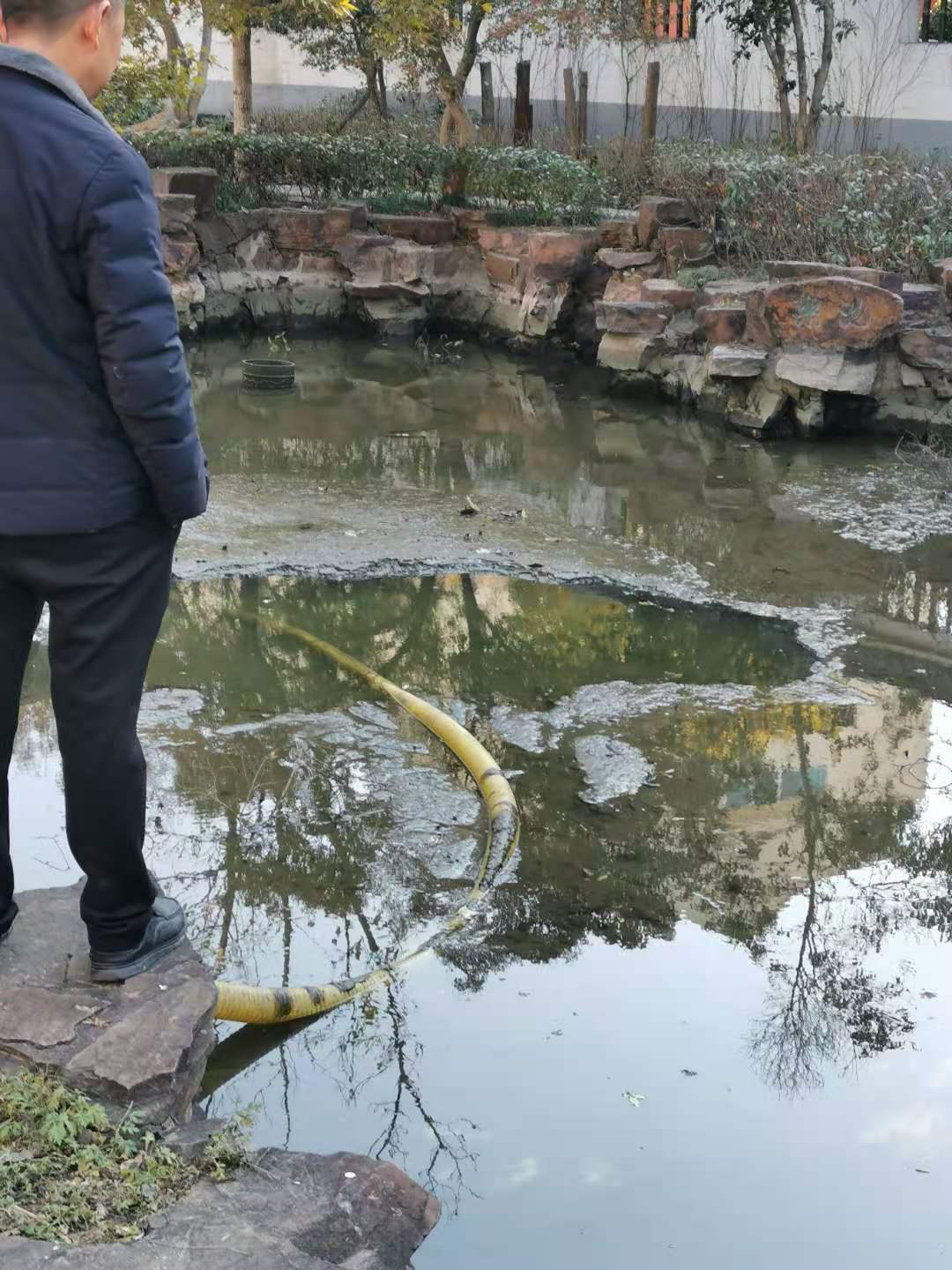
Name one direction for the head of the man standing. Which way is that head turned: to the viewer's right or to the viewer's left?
to the viewer's right

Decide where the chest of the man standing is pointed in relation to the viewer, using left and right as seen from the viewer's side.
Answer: facing away from the viewer and to the right of the viewer

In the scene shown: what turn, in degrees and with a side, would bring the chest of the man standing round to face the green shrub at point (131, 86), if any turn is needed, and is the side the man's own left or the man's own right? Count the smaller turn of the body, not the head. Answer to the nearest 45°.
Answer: approximately 45° to the man's own left

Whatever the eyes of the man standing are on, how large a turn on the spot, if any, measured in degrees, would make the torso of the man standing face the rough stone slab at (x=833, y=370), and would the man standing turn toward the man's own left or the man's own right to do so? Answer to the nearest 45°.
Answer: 0° — they already face it
